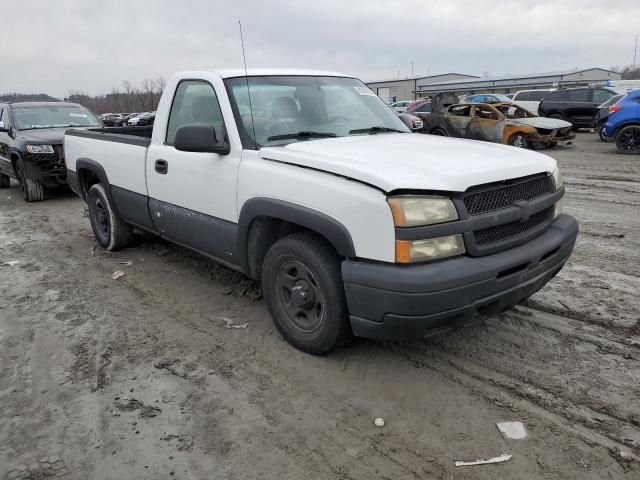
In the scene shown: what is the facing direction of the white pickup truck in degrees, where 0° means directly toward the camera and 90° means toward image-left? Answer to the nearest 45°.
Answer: approximately 315°

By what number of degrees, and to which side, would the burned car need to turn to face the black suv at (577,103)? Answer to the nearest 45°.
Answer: approximately 90° to its left

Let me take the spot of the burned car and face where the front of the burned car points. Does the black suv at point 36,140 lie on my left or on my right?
on my right

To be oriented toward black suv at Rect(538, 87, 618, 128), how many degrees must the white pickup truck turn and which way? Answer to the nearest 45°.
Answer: approximately 90° to its left

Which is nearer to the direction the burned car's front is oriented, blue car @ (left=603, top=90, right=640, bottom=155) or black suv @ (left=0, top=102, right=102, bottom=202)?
the blue car

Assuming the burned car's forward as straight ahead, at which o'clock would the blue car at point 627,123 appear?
The blue car is roughly at 11 o'clock from the burned car.

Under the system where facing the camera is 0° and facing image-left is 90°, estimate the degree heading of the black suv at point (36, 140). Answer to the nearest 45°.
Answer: approximately 315°
